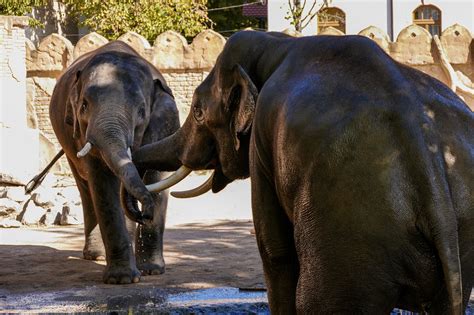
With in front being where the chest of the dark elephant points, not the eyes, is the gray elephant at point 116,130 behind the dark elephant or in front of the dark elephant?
in front

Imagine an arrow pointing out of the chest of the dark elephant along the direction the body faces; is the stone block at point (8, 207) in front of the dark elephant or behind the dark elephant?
in front

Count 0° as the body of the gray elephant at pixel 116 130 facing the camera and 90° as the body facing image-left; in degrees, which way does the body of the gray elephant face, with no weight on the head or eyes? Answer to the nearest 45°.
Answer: approximately 0°

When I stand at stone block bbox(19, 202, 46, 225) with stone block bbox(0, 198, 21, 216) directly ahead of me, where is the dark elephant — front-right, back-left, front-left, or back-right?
back-left

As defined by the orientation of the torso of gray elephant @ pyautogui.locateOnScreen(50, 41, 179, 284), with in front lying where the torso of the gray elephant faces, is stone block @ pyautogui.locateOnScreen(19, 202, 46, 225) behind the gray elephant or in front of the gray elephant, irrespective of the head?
behind

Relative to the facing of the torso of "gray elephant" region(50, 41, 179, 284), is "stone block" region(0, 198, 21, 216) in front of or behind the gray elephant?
behind

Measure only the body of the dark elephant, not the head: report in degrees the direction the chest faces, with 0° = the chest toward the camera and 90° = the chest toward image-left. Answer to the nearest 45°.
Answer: approximately 135°

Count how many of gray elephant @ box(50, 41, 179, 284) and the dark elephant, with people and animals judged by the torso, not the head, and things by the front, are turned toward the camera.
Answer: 1

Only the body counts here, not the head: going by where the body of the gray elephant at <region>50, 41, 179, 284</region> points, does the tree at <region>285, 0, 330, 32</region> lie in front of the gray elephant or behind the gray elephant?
behind
